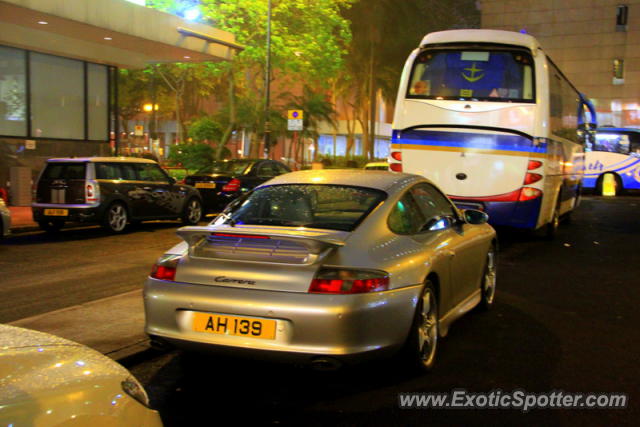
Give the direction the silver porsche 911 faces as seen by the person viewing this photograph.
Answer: facing away from the viewer and to the right of the viewer

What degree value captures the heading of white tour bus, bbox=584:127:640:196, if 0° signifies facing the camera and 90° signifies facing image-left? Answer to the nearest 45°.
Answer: approximately 90°

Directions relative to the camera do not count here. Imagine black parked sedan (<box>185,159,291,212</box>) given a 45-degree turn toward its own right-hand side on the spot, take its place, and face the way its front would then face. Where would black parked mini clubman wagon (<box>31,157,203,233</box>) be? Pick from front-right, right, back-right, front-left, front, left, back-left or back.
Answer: back-right

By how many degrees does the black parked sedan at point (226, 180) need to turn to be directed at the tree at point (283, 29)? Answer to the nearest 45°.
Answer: approximately 45° to its left

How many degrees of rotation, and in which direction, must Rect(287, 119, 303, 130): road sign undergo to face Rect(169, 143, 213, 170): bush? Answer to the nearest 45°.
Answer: approximately 135° to its right

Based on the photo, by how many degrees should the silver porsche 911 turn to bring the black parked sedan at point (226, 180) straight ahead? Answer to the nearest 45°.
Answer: approximately 45° to its left

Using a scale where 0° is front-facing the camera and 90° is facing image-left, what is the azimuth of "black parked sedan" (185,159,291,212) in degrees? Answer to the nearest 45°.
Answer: approximately 225°

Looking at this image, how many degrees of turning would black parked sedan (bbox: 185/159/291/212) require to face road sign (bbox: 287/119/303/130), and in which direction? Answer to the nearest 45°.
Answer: approximately 45° to its left

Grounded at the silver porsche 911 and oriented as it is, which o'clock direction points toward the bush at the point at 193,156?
The bush is roughly at 10 o'clock from the silver porsche 911.

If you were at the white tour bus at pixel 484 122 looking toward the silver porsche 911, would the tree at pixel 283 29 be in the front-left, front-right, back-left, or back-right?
back-right

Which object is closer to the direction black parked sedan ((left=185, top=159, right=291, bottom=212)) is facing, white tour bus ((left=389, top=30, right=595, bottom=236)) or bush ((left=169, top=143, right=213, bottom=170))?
the bush

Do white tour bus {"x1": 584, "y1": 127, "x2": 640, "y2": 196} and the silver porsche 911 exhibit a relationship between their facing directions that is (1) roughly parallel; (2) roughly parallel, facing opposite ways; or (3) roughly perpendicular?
roughly perpendicular
